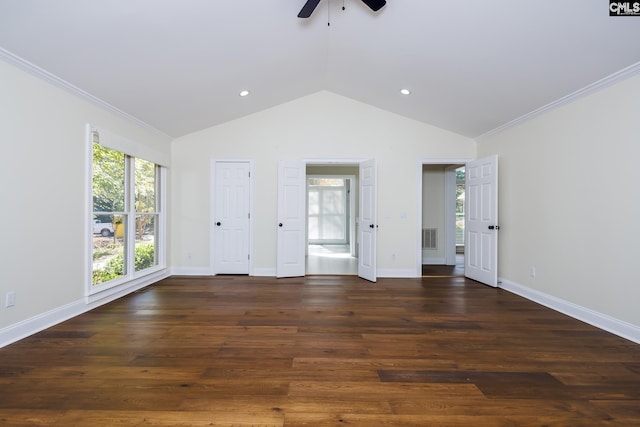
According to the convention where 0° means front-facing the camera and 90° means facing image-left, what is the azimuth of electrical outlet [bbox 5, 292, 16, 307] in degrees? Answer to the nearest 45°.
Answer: approximately 315°

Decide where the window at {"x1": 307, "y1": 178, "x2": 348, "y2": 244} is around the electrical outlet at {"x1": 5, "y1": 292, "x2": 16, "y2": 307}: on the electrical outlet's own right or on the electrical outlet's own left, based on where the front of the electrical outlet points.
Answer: on the electrical outlet's own left

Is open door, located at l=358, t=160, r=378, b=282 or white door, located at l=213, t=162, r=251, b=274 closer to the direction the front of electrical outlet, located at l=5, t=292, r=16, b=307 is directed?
the open door

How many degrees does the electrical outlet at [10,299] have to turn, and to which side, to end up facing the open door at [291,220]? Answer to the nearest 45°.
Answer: approximately 45° to its left

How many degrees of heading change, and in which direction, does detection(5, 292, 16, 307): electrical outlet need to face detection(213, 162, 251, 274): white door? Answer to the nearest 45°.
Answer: approximately 90° to its left

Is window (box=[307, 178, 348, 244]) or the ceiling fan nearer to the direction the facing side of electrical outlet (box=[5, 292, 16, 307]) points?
the ceiling fan

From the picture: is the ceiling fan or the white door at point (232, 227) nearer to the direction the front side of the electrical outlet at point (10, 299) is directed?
the ceiling fan

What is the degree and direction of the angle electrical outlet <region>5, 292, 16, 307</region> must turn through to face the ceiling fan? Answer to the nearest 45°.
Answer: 0° — it already faces it
